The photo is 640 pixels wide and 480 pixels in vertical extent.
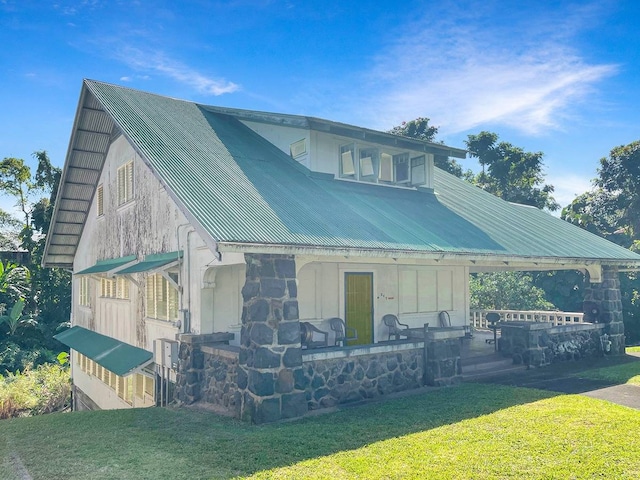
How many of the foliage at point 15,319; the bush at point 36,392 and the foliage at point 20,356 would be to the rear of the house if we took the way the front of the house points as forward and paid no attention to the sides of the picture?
3

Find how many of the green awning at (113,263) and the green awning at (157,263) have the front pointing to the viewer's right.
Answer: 0

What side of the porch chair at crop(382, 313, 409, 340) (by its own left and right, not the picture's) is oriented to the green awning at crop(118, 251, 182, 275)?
right

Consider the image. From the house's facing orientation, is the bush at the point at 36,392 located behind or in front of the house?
behind

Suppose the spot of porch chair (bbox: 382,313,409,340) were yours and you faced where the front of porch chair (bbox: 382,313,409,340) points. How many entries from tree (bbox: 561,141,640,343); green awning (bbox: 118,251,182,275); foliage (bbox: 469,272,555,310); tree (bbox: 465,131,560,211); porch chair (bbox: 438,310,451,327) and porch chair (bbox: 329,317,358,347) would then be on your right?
2

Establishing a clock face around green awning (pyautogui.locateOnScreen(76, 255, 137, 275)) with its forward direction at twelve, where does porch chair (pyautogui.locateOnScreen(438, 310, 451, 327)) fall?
The porch chair is roughly at 8 o'clock from the green awning.

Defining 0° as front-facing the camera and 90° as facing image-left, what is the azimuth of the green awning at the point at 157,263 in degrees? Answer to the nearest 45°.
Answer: approximately 45°
